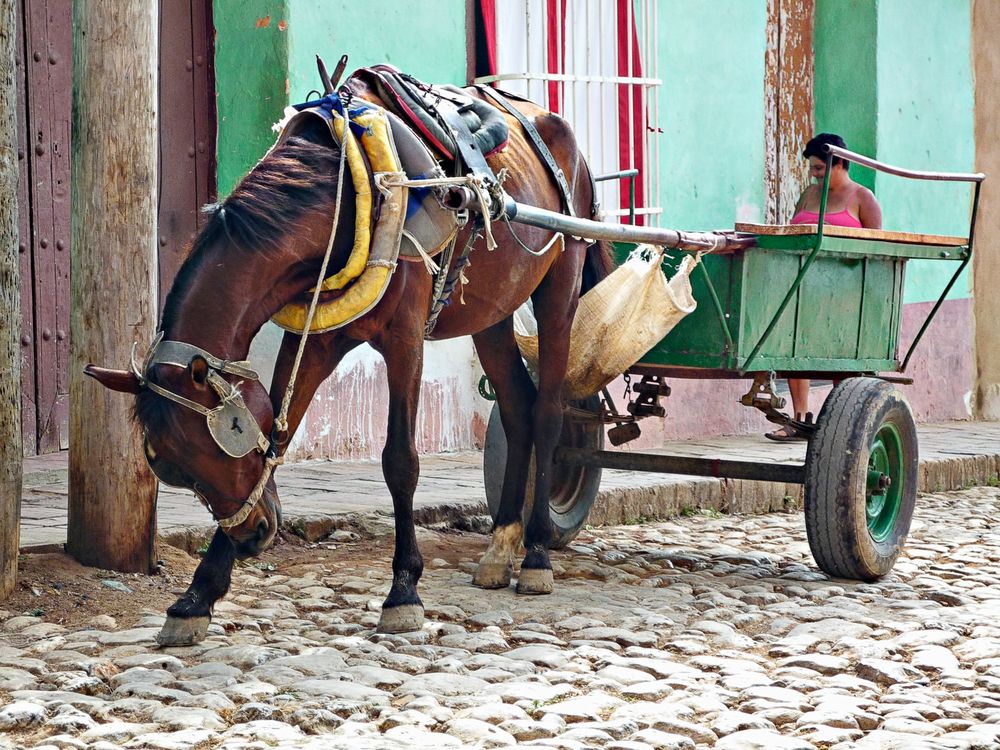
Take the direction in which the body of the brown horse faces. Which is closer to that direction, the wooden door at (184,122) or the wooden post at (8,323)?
the wooden post

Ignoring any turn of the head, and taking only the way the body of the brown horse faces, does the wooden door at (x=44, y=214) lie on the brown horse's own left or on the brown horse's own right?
on the brown horse's own right

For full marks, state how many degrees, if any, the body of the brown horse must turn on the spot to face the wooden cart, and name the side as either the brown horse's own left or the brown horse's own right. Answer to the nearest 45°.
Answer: approximately 180°

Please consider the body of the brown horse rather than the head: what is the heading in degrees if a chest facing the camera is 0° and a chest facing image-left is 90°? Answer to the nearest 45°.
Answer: approximately 45°

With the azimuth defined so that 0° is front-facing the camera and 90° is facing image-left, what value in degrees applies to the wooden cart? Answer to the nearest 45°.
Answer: approximately 45°

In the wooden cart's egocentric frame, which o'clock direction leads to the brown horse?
The brown horse is roughly at 12 o'clock from the wooden cart.

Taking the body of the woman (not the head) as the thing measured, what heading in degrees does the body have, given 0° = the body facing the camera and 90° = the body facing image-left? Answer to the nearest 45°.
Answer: approximately 45°
